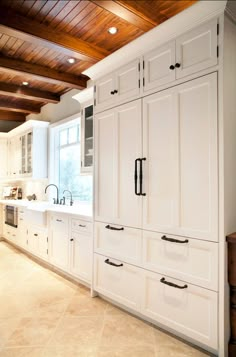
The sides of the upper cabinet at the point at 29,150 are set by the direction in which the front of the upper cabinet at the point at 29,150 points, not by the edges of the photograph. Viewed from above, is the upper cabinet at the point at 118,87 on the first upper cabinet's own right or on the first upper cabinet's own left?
on the first upper cabinet's own left

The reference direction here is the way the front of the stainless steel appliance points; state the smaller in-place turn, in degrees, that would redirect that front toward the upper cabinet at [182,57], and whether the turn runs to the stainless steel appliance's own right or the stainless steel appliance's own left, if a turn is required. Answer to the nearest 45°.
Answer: approximately 45° to the stainless steel appliance's own left

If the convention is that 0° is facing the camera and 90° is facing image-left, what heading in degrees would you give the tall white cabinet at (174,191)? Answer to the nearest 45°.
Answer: approximately 45°

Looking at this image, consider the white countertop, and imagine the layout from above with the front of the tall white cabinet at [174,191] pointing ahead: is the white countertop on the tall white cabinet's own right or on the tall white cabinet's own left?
on the tall white cabinet's own right

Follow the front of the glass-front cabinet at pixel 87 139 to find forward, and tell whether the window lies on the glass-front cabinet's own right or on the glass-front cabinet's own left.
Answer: on the glass-front cabinet's own right

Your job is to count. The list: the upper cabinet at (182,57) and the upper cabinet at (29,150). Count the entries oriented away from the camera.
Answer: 0

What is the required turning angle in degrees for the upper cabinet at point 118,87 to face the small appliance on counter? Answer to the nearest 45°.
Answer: approximately 90° to its right
